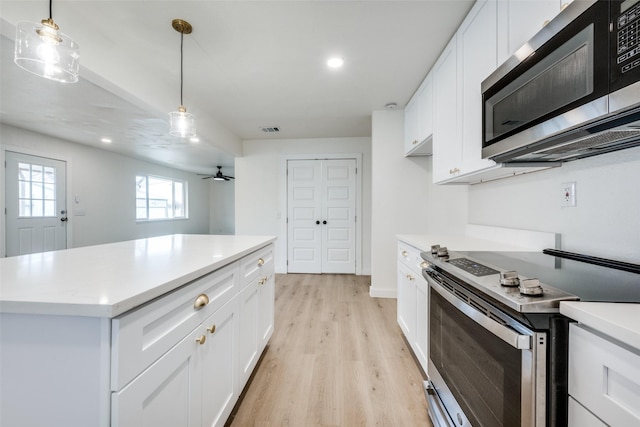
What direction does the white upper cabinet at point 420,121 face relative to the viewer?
to the viewer's left

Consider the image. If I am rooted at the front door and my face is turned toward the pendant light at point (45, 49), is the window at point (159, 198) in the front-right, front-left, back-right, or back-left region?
back-left

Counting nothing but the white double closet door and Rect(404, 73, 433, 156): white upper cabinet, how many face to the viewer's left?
1

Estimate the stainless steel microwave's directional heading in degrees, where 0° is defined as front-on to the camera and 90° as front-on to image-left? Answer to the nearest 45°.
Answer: approximately 45°

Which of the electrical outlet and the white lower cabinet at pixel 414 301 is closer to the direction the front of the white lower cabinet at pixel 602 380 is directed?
the white lower cabinet

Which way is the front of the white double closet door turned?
toward the camera

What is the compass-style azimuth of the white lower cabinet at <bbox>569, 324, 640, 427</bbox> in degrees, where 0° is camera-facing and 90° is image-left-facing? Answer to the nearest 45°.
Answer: approximately 45°

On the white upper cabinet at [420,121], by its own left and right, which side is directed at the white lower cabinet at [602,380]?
left

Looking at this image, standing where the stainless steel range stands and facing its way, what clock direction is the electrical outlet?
The electrical outlet is roughly at 5 o'clock from the stainless steel range.

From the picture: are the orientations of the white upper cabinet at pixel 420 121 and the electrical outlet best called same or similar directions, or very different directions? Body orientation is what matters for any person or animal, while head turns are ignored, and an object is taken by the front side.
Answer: same or similar directions

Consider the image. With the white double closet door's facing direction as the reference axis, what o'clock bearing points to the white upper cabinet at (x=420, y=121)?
The white upper cabinet is roughly at 11 o'clock from the white double closet door.

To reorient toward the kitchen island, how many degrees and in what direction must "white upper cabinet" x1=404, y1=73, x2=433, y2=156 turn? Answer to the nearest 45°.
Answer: approximately 90° to its left

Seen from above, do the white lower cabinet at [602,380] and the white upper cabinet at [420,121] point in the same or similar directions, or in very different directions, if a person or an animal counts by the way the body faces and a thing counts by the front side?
same or similar directions

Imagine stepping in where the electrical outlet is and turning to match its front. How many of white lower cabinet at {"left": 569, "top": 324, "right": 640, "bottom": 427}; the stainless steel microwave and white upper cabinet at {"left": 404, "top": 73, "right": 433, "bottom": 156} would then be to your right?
1

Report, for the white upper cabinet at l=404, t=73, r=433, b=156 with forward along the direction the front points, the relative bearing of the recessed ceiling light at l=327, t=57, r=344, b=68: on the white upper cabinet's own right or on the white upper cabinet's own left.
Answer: on the white upper cabinet's own left
